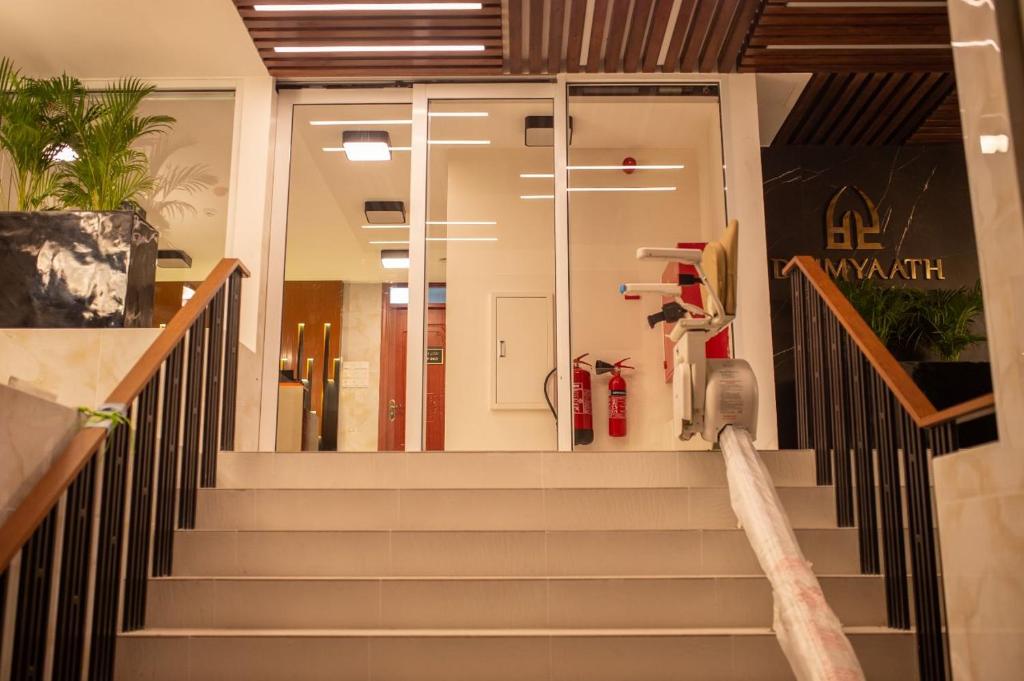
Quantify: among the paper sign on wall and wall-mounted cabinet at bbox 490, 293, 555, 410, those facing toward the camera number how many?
2

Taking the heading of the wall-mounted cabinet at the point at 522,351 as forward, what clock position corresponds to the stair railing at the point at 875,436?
The stair railing is roughly at 11 o'clock from the wall-mounted cabinet.

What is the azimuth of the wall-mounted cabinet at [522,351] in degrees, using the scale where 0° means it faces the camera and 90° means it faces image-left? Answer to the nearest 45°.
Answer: approximately 0°

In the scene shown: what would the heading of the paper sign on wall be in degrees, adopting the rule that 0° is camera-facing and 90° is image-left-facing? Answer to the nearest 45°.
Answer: approximately 0°

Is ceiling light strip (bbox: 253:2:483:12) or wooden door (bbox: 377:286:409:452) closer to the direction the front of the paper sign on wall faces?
the ceiling light strip

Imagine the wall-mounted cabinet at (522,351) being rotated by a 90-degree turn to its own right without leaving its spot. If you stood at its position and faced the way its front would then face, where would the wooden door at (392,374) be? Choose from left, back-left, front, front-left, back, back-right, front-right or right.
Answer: front-right
